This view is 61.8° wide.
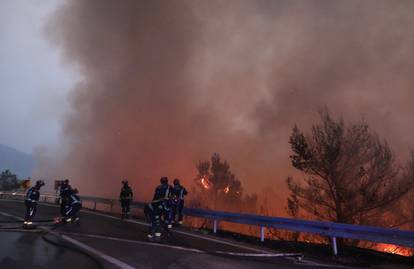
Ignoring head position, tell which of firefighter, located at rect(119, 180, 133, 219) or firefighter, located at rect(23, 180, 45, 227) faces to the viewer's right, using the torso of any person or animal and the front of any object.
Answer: firefighter, located at rect(23, 180, 45, 227)

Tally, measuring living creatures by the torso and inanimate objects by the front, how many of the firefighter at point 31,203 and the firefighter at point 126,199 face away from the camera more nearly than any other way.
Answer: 1

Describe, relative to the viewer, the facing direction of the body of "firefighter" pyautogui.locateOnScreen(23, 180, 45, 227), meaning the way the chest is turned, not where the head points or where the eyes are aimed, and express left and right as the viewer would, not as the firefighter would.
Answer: facing to the right of the viewer

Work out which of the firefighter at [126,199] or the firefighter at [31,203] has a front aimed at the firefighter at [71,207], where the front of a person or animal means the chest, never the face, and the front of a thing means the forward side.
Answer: the firefighter at [31,203]

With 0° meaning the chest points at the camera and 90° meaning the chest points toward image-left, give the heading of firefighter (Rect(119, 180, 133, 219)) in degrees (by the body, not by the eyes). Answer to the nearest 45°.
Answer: approximately 180°

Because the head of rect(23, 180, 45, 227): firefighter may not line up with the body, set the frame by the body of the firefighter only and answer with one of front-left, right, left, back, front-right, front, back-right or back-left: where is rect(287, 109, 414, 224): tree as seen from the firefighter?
front

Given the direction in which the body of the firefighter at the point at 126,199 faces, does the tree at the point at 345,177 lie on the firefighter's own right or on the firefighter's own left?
on the firefighter's own right

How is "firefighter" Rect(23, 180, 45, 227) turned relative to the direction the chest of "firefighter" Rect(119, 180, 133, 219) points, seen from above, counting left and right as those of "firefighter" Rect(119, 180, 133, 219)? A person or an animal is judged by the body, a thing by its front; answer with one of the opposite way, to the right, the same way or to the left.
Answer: to the right

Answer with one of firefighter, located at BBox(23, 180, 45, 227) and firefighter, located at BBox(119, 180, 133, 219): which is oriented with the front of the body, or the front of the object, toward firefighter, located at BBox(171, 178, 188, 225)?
firefighter, located at BBox(23, 180, 45, 227)

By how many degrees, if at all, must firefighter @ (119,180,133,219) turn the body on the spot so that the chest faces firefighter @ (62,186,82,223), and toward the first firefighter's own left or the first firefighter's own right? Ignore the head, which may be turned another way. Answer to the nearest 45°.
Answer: approximately 135° to the first firefighter's own left

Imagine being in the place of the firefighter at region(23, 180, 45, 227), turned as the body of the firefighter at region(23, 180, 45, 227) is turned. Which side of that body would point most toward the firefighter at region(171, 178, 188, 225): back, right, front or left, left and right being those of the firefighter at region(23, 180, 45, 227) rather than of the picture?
front
